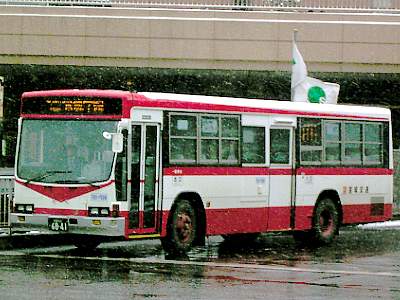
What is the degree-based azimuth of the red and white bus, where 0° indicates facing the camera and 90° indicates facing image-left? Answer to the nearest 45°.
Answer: approximately 45°
